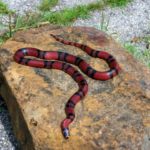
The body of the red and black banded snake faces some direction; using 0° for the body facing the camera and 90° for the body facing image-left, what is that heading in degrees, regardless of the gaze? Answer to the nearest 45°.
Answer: approximately 0°
